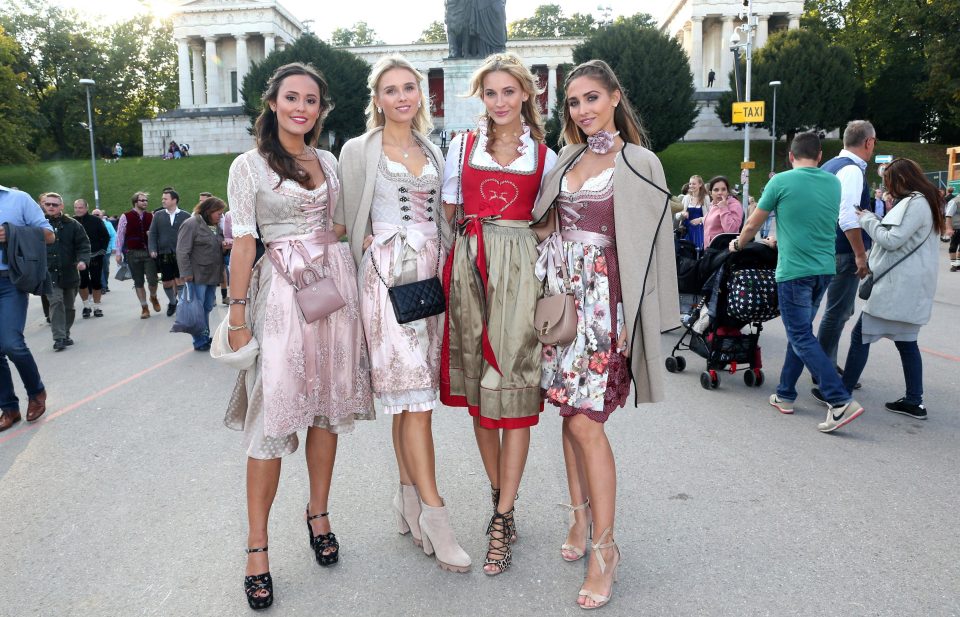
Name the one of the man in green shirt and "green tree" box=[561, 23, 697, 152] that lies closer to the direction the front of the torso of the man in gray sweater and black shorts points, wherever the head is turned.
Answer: the man in green shirt

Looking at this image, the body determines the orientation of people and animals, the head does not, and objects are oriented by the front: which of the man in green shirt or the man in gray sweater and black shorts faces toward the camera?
the man in gray sweater and black shorts

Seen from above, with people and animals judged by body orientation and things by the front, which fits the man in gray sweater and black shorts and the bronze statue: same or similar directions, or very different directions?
same or similar directions

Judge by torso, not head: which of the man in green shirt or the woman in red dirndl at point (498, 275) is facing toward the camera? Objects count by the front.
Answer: the woman in red dirndl

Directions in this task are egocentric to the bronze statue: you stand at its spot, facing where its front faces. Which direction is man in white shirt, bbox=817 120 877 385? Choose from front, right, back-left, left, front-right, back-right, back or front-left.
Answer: front

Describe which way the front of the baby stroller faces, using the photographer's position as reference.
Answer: facing away from the viewer and to the left of the viewer

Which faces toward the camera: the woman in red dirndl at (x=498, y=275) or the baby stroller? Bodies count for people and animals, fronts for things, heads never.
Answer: the woman in red dirndl

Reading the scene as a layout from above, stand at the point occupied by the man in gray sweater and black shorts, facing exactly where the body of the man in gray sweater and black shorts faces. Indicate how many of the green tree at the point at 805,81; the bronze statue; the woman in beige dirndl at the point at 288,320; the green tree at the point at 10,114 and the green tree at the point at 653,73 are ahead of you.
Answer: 1

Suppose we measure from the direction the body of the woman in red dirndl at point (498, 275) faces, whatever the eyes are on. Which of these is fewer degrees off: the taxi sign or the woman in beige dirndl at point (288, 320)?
the woman in beige dirndl

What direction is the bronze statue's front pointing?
toward the camera

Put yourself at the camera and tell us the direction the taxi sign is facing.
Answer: facing the viewer

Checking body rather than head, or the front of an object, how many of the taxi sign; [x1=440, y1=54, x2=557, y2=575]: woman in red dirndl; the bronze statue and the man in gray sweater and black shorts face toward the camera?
4

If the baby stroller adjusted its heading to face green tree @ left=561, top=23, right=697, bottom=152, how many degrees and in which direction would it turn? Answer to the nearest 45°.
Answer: approximately 45° to its right

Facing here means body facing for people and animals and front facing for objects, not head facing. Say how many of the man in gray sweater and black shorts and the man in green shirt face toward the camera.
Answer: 1

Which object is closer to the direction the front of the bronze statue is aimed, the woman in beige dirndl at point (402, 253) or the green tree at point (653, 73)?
the woman in beige dirndl
